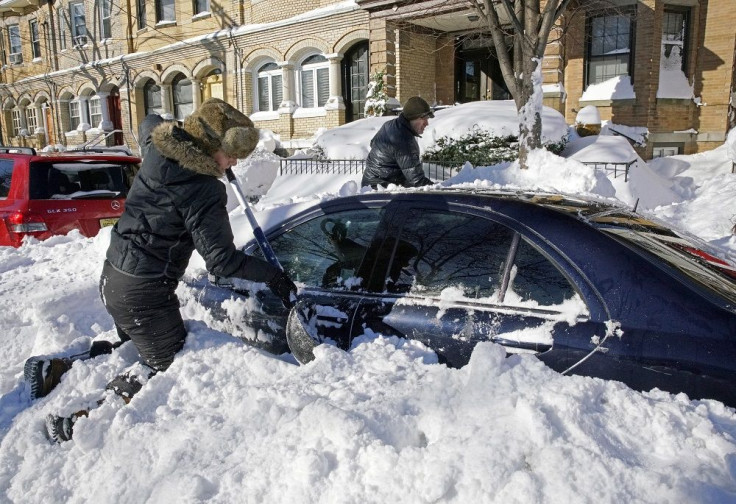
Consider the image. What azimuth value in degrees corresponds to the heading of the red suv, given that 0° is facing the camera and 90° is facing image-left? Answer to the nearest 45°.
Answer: approximately 135°

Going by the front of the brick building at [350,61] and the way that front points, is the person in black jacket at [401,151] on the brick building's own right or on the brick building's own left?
on the brick building's own left

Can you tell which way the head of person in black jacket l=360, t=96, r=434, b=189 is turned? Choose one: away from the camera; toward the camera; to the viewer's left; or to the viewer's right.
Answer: to the viewer's right

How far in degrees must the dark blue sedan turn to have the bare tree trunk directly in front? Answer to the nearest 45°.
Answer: approximately 45° to its right

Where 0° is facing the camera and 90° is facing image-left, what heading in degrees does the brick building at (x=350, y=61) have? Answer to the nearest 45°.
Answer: approximately 45°

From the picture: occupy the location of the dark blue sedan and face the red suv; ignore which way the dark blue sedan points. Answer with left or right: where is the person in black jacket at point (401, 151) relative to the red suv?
right

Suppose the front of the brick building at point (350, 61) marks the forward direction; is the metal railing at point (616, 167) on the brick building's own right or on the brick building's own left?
on the brick building's own left

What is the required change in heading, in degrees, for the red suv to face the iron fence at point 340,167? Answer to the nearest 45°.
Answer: approximately 90° to its right

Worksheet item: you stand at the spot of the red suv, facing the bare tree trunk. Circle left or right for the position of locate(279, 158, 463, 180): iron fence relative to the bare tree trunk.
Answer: left

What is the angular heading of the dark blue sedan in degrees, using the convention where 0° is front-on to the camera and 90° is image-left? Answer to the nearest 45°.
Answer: approximately 135°
